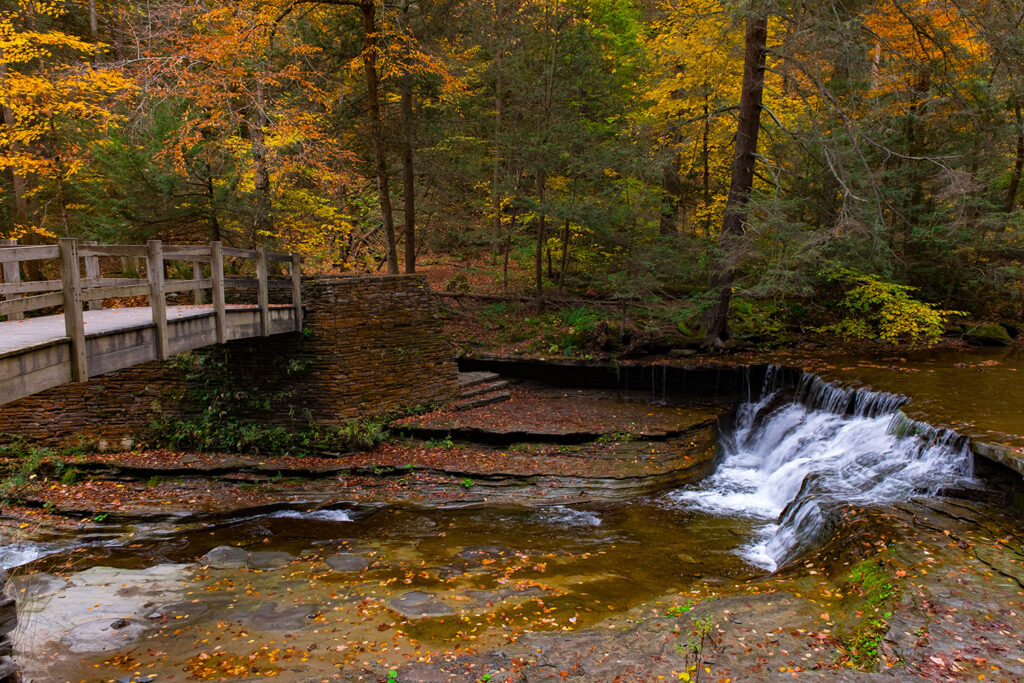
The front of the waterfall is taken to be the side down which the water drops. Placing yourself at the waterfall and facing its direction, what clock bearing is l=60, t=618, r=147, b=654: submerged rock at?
The submerged rock is roughly at 12 o'clock from the waterfall.

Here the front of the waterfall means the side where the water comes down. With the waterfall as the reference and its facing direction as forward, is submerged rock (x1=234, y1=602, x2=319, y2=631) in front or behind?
in front

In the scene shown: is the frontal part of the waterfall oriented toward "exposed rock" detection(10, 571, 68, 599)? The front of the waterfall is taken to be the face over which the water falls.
yes

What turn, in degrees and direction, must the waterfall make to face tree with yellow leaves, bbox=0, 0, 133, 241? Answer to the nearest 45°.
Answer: approximately 45° to its right

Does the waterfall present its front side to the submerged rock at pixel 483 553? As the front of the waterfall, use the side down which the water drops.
yes

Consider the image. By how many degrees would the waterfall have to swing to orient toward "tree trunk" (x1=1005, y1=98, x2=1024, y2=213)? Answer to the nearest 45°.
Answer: approximately 180°

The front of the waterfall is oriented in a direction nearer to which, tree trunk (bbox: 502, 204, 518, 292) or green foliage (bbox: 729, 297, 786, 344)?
the tree trunk

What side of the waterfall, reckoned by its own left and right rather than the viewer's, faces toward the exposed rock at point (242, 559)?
front

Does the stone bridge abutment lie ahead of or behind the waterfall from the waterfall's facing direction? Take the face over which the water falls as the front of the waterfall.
ahead

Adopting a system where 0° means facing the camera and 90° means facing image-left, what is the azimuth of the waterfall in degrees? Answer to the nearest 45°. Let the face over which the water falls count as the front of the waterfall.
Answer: approximately 45°

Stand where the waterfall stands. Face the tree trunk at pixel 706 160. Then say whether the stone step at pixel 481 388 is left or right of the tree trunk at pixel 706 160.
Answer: left

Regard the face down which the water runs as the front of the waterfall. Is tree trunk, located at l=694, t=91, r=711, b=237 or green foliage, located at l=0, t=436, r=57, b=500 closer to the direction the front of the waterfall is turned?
the green foliage

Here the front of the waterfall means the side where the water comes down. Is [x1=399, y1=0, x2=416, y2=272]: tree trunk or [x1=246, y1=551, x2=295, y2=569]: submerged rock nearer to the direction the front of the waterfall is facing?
the submerged rock

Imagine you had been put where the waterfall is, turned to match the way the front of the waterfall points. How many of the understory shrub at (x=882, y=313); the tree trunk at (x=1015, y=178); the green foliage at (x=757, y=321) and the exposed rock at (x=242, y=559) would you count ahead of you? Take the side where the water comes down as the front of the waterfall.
1

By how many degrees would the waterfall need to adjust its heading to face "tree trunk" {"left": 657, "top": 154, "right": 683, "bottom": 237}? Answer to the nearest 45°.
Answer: approximately 90° to its right

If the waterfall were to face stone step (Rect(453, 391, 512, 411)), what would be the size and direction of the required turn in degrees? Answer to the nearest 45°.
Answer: approximately 45° to its right

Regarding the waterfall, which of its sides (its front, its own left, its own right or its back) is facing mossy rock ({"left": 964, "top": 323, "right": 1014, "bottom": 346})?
back
